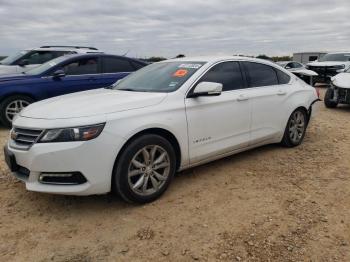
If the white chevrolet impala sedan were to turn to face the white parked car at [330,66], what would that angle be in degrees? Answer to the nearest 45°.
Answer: approximately 180°

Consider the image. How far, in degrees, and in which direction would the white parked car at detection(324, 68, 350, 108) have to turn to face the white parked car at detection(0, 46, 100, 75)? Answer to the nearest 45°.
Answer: approximately 45° to its right

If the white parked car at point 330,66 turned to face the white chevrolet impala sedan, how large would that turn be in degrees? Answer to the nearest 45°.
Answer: approximately 45° to its left

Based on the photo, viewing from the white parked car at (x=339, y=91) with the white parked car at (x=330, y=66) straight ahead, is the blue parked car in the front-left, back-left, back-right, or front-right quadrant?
back-left

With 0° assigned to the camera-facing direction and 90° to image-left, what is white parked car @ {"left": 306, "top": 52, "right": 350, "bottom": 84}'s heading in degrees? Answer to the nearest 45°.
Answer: approximately 45°

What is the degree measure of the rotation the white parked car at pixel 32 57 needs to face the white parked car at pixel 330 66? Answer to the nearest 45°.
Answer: approximately 135° to its left

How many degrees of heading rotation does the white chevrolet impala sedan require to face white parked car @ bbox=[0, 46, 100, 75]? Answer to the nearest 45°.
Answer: approximately 90° to its right

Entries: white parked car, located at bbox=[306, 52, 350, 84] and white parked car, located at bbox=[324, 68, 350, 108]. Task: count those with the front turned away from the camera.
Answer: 0

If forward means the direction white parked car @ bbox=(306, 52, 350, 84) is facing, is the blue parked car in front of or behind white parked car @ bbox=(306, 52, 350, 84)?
in front
